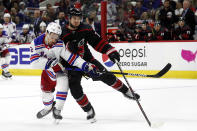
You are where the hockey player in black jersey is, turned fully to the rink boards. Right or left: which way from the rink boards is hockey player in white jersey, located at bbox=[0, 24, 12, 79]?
left

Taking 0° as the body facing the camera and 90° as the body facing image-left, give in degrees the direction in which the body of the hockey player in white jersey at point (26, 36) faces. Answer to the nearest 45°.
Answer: approximately 0°

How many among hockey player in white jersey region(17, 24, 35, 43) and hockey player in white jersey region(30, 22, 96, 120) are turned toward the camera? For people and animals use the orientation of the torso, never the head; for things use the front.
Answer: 2

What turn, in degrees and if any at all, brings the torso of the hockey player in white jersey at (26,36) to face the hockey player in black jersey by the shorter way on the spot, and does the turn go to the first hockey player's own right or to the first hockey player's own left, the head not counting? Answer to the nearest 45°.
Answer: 0° — they already face them

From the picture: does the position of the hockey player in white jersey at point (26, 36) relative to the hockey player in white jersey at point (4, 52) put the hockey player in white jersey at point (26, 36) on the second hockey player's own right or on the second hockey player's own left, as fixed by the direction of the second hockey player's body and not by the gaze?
on the second hockey player's own left

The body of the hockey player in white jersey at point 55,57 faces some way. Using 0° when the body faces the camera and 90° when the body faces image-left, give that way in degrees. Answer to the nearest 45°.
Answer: approximately 0°
